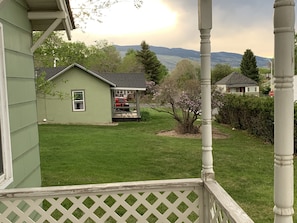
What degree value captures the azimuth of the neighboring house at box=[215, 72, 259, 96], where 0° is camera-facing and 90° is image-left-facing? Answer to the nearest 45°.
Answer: approximately 0°

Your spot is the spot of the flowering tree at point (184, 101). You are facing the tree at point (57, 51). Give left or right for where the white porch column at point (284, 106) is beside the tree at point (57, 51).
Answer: left

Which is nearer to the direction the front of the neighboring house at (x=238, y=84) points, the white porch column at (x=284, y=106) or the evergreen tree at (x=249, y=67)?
the white porch column

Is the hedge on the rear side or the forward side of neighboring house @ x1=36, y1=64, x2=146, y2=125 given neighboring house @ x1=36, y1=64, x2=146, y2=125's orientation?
on the forward side

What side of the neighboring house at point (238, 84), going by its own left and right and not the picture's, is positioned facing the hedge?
front

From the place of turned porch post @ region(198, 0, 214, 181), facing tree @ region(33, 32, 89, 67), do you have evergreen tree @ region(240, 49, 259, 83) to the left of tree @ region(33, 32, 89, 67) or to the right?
right

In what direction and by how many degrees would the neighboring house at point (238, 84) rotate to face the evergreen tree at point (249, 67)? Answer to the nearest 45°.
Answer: approximately 180°

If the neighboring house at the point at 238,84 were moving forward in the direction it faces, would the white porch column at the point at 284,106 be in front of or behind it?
in front

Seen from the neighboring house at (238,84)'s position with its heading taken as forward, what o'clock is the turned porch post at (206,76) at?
The turned porch post is roughly at 12 o'clock from the neighboring house.

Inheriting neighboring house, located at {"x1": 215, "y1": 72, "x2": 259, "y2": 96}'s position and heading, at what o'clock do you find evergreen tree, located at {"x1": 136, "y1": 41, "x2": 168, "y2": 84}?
The evergreen tree is roughly at 4 o'clock from the neighboring house.
